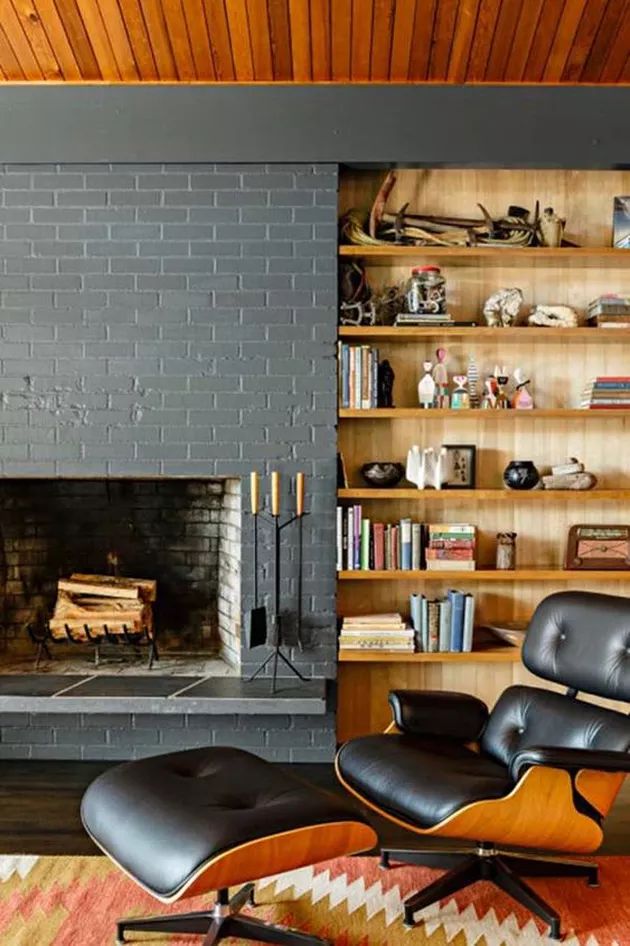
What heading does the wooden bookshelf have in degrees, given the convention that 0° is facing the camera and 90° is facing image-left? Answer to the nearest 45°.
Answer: approximately 0°

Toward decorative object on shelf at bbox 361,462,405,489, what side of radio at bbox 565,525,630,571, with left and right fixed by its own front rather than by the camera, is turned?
right

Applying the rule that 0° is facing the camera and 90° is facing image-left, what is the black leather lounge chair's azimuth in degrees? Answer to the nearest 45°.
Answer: approximately 45°

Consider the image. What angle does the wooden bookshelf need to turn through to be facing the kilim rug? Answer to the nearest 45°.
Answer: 0° — it already faces it

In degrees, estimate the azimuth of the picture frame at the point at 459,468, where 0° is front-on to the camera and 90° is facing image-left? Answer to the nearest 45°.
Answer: approximately 0°
